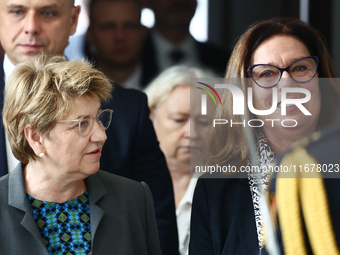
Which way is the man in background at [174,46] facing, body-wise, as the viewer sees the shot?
toward the camera

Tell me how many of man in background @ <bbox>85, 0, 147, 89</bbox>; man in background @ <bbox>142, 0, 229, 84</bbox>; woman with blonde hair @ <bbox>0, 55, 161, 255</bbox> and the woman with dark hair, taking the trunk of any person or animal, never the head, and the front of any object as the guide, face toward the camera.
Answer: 4

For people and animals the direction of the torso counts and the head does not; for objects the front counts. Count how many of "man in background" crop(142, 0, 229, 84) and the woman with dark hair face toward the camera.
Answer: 2

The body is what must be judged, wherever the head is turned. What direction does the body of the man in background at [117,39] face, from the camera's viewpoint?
toward the camera

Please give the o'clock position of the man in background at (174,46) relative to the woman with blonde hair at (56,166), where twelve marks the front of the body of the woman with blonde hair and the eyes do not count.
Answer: The man in background is roughly at 7 o'clock from the woman with blonde hair.
